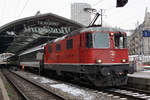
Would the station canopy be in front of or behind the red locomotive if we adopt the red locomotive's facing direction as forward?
behind

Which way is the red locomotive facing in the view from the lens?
facing the viewer and to the right of the viewer
